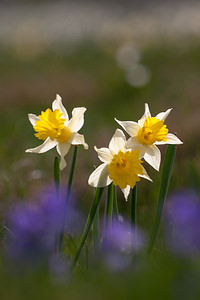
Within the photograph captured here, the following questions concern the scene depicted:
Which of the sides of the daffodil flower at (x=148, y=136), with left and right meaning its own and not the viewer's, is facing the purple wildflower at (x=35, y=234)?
right

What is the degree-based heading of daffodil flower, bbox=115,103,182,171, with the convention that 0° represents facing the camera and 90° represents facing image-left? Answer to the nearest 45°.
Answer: approximately 315°
